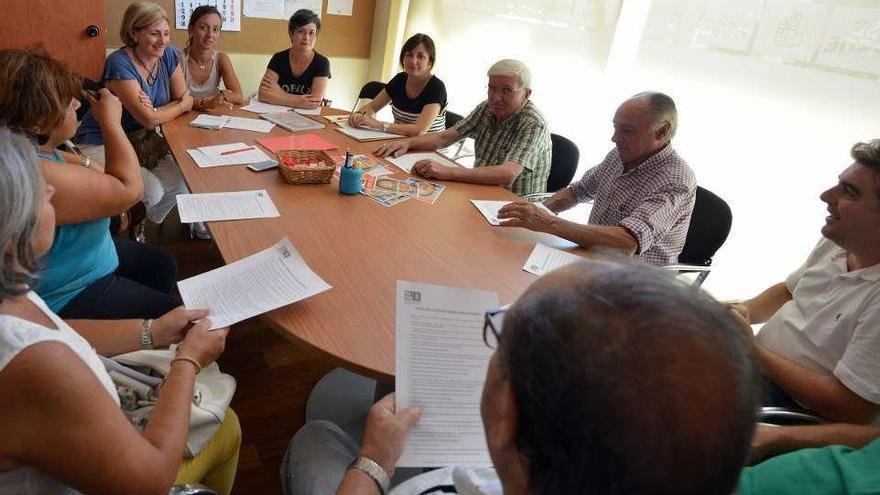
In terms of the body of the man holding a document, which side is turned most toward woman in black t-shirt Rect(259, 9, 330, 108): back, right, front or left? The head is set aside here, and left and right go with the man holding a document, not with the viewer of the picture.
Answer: front

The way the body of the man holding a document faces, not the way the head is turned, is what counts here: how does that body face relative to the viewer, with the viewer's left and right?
facing away from the viewer and to the left of the viewer

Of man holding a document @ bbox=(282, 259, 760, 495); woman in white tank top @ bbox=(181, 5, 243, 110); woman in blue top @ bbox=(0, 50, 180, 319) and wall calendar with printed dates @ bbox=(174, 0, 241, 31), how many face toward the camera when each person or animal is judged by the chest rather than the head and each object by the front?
2

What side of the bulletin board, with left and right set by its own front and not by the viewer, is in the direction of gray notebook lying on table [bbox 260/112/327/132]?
front

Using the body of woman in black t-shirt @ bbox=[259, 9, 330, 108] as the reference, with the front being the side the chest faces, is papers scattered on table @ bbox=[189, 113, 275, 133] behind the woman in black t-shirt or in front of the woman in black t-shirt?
in front

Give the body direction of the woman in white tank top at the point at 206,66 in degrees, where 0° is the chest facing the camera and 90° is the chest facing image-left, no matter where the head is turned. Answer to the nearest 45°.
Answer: approximately 0°

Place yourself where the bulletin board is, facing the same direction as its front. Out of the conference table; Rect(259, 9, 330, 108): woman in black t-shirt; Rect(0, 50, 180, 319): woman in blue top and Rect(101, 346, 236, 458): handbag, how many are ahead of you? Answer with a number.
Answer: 4

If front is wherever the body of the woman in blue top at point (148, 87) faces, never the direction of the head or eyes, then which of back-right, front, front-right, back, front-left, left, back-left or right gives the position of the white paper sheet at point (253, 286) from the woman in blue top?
front-right

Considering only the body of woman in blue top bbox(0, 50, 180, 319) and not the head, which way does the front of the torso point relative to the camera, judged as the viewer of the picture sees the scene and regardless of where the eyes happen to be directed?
to the viewer's right
